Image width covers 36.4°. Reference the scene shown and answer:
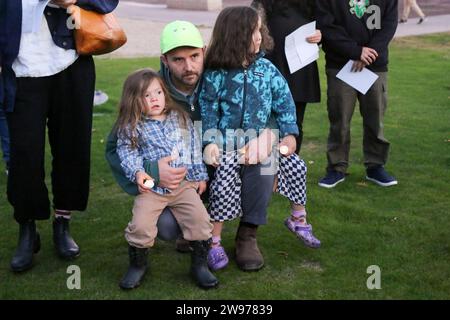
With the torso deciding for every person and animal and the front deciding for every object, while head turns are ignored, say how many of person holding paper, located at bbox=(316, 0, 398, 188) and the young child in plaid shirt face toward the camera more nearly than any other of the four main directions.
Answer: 2

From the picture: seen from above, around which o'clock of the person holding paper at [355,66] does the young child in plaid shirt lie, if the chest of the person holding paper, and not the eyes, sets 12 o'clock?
The young child in plaid shirt is roughly at 1 o'clock from the person holding paper.

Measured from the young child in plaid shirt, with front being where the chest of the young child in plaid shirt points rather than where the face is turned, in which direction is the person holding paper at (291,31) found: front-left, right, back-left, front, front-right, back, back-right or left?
back-left

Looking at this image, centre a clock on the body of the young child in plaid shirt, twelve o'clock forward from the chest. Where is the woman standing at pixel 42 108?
The woman standing is roughly at 4 o'clock from the young child in plaid shirt.

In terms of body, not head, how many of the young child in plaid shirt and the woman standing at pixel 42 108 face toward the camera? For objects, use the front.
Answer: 2

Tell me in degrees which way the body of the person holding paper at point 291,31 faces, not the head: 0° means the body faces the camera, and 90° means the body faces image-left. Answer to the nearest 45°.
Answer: approximately 315°

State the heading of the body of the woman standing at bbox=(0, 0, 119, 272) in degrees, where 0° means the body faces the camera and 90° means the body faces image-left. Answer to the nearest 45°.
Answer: approximately 0°
